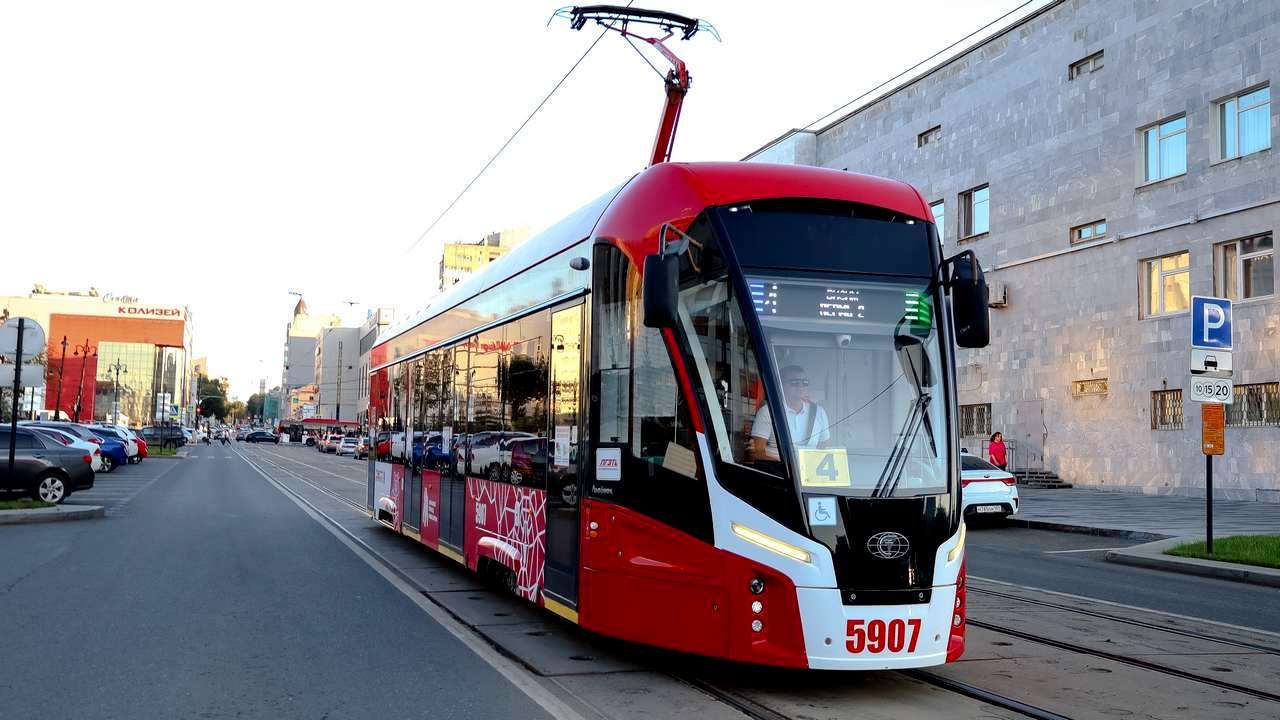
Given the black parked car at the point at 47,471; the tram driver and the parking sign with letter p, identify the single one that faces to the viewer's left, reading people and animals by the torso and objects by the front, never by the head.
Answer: the black parked car

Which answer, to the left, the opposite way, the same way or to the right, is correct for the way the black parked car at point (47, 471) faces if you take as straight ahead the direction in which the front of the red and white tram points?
to the right

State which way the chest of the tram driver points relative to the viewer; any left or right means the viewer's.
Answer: facing the viewer and to the right of the viewer

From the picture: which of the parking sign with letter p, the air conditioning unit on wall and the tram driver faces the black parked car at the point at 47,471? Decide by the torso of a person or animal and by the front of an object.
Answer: the air conditioning unit on wall

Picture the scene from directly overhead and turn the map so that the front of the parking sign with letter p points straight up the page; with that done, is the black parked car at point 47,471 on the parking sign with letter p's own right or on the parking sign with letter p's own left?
on the parking sign with letter p's own right

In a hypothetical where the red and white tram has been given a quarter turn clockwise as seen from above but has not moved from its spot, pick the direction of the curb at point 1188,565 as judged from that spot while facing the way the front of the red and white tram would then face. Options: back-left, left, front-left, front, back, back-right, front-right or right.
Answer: back

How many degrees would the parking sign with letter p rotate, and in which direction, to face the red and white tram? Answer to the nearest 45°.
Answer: approximately 45° to its right

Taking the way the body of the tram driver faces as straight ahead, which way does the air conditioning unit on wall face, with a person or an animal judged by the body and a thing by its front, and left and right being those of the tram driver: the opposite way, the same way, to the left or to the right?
to the right

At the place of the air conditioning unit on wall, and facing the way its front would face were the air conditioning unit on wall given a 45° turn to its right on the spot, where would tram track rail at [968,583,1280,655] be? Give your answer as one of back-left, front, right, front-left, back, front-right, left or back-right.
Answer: left

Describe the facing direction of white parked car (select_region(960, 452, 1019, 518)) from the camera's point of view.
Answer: facing away from the viewer and to the left of the viewer

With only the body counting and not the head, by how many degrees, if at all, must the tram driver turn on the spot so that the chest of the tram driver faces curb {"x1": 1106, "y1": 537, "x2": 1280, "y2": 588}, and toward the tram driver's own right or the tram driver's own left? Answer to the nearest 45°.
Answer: approximately 90° to the tram driver's own left

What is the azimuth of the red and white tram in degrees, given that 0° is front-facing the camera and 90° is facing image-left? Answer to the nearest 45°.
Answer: approximately 315°

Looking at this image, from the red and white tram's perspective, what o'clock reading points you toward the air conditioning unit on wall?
The air conditioning unit on wall is roughly at 8 o'clock from the red and white tram.

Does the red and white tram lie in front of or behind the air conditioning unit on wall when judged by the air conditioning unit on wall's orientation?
in front

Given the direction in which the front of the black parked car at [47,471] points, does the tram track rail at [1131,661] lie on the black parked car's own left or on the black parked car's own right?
on the black parked car's own left

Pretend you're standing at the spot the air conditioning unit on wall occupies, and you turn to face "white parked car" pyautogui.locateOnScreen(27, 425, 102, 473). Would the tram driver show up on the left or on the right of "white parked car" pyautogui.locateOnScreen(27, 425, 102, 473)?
left
